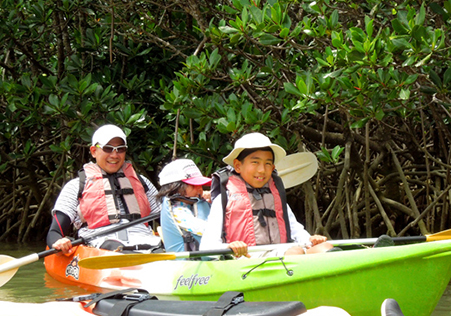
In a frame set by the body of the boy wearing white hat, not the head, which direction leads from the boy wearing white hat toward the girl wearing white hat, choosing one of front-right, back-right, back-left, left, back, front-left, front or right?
back

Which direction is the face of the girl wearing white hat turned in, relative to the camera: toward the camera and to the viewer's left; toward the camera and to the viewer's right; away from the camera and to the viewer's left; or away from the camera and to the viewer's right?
toward the camera and to the viewer's right

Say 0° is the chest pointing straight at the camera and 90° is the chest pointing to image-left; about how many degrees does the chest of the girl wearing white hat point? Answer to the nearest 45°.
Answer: approximately 270°

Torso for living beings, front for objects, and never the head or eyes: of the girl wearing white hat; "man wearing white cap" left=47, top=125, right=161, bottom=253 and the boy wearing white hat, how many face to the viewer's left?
0

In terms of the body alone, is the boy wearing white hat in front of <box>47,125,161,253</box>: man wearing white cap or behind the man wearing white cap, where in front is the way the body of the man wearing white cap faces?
in front

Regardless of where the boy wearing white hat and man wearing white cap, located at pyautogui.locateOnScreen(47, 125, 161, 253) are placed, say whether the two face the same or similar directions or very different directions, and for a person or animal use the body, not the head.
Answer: same or similar directions

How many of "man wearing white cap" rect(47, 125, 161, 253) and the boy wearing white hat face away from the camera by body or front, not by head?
0

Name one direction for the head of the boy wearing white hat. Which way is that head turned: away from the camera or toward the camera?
toward the camera
